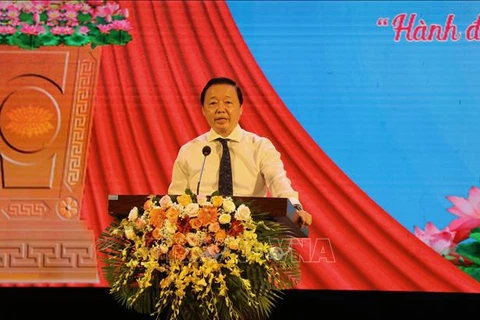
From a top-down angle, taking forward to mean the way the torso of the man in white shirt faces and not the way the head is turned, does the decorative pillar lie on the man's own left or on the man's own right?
on the man's own right

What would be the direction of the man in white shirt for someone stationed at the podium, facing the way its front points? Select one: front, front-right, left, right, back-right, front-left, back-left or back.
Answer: back

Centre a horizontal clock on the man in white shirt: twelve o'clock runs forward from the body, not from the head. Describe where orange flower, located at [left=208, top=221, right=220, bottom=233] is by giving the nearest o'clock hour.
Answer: The orange flower is roughly at 12 o'clock from the man in white shirt.

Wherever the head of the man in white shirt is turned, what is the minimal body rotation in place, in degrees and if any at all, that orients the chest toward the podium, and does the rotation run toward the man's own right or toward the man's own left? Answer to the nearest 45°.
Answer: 0° — they already face it

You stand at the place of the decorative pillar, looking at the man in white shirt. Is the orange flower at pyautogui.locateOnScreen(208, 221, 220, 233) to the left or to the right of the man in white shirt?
right

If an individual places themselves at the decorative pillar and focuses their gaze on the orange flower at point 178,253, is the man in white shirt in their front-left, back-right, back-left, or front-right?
front-left

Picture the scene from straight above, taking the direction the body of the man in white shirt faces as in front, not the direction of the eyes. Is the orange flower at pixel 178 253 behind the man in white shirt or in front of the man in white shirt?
in front

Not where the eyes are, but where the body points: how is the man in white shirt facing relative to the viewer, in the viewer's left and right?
facing the viewer

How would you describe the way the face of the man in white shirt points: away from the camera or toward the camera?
toward the camera

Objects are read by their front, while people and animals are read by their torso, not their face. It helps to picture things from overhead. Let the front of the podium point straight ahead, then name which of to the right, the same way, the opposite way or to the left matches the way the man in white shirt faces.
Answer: the same way

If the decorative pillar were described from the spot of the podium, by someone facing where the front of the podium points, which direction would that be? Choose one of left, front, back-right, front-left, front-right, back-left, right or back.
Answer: back-right

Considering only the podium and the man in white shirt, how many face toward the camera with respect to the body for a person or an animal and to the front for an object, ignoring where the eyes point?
2
